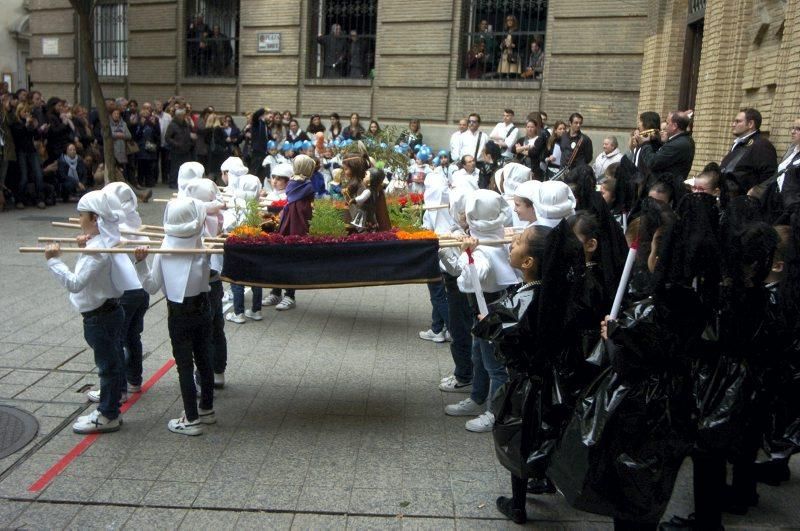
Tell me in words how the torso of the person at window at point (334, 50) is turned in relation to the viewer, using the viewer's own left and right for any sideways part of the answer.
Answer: facing the viewer

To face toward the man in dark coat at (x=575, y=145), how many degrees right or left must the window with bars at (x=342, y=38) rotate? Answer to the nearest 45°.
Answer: approximately 45° to its left

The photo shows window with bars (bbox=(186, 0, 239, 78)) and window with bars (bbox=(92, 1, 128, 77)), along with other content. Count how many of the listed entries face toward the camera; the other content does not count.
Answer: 2

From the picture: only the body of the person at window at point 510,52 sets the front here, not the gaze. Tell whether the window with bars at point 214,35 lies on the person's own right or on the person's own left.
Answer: on the person's own right

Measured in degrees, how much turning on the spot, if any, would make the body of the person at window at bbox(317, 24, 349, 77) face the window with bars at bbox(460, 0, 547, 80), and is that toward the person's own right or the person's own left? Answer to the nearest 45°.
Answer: approximately 45° to the person's own left

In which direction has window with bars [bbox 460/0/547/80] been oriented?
toward the camera

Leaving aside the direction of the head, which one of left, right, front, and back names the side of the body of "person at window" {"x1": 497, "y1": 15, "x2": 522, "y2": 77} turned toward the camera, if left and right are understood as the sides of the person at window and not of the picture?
front

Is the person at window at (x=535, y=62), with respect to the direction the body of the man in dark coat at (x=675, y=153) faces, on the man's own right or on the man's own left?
on the man's own right

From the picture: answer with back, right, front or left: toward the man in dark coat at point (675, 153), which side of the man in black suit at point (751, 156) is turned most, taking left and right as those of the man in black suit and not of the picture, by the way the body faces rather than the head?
front

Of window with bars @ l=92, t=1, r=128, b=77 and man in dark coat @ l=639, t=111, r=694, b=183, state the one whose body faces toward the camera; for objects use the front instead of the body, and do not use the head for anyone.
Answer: the window with bars

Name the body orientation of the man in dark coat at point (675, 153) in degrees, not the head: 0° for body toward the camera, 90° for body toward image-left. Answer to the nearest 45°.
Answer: approximately 90°

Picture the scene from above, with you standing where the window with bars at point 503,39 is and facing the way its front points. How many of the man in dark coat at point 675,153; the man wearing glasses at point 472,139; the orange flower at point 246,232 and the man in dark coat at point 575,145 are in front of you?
4

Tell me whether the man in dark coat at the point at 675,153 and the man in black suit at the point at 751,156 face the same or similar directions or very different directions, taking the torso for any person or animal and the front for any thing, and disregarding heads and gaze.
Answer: same or similar directions

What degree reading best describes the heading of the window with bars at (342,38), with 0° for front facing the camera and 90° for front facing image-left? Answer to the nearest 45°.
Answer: approximately 0°

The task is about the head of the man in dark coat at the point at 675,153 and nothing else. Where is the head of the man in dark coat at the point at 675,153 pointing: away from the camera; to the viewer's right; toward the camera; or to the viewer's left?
to the viewer's left

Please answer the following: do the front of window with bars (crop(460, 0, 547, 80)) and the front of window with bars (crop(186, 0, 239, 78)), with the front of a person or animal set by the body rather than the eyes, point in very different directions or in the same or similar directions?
same or similar directions
